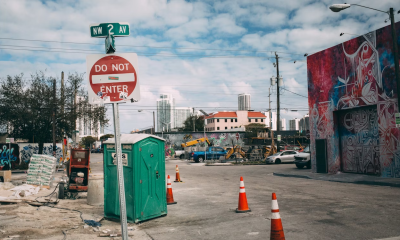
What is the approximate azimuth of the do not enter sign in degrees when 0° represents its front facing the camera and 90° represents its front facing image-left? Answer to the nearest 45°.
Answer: approximately 0°

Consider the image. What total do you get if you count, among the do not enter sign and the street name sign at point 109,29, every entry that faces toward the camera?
2

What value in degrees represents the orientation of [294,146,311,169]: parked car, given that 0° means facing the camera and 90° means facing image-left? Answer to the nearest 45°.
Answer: approximately 45°

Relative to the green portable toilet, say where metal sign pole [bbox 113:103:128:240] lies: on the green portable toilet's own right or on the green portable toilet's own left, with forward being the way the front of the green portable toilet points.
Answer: on the green portable toilet's own right

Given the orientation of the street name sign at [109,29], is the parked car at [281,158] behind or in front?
behind

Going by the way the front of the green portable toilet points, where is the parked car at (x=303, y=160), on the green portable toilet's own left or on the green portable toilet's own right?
on the green portable toilet's own left

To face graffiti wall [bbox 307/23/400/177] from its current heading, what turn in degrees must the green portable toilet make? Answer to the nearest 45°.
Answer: approximately 90° to its left

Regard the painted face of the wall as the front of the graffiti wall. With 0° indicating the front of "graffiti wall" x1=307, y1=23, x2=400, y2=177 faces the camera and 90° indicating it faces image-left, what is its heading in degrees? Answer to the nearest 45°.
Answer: approximately 45°

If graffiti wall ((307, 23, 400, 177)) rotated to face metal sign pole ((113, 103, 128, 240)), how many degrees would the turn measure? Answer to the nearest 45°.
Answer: approximately 45° to its left

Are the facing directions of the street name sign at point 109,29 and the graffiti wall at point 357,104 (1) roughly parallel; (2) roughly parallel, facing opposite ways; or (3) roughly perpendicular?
roughly perpendicular

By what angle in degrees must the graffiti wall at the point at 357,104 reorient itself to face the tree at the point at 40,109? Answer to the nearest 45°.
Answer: approximately 45° to its right

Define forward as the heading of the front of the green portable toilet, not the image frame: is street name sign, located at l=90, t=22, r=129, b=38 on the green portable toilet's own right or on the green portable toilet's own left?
on the green portable toilet's own right
